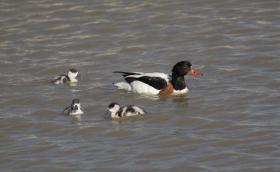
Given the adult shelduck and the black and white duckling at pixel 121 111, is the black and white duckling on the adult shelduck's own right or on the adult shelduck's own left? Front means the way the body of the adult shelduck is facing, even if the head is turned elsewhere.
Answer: on the adult shelduck's own right

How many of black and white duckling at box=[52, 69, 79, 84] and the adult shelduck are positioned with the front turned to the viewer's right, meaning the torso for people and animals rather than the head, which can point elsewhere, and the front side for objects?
2

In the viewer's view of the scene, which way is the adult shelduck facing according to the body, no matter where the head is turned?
to the viewer's right

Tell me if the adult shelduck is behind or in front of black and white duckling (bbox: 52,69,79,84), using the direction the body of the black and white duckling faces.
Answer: in front

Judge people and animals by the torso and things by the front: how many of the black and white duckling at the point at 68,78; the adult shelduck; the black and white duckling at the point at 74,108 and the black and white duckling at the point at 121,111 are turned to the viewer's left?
1

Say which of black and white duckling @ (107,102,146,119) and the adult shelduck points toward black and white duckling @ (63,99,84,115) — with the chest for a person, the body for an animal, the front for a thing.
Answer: black and white duckling @ (107,102,146,119)

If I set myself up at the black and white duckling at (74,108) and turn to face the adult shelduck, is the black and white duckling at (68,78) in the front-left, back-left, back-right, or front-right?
front-left

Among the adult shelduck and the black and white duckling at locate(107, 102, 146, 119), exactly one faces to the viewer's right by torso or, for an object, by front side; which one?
the adult shelduck

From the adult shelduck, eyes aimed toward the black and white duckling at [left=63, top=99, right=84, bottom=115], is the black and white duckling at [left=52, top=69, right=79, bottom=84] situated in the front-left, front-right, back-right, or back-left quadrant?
front-right

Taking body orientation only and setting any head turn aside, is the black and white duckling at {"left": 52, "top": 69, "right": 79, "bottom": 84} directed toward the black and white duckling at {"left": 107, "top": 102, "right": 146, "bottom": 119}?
no

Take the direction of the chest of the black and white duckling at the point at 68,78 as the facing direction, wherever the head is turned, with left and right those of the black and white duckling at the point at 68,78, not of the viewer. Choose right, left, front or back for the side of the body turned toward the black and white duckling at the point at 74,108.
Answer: right

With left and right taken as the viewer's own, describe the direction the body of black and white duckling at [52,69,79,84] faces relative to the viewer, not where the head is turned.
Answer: facing to the right of the viewer

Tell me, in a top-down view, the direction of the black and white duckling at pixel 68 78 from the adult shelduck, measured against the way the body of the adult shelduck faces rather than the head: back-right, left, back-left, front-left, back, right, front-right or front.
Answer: back

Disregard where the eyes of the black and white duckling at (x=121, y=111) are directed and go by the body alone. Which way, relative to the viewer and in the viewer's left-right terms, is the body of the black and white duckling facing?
facing to the left of the viewer
